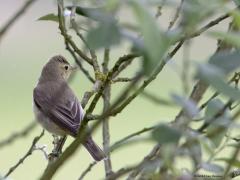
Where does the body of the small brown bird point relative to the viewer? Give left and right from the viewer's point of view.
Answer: facing away from the viewer and to the left of the viewer

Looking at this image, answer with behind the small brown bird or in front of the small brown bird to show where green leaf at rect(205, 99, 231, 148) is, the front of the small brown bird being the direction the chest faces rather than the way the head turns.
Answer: behind

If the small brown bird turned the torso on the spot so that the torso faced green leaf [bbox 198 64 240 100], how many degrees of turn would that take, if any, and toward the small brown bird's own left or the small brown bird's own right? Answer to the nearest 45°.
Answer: approximately 135° to the small brown bird's own left

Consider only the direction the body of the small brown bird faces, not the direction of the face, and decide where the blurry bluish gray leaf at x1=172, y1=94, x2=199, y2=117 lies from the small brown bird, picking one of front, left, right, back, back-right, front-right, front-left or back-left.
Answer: back-right

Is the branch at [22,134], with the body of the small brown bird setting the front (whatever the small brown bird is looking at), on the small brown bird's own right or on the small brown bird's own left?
on the small brown bird's own left

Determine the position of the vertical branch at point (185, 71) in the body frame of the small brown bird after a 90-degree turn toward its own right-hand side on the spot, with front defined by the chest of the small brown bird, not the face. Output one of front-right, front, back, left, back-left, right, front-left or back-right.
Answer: front

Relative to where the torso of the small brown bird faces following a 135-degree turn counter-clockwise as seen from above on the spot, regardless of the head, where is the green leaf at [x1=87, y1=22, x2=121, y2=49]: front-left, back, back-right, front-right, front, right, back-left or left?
front

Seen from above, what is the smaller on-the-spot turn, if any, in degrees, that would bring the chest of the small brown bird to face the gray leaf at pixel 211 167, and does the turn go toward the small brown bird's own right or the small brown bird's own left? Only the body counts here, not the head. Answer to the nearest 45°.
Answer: approximately 135° to the small brown bird's own left
